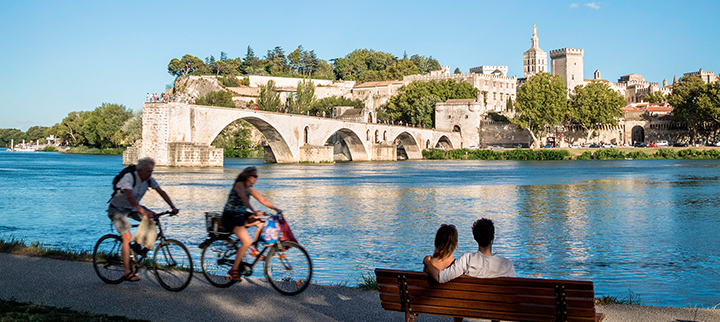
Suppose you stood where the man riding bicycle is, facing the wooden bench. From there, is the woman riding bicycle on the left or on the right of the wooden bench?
left

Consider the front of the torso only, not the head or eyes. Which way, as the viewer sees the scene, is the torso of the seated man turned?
away from the camera

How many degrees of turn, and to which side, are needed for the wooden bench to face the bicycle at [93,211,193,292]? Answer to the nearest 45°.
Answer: approximately 45° to its left

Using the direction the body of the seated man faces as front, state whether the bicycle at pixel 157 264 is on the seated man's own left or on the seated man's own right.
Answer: on the seated man's own left

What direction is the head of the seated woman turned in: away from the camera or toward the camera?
away from the camera

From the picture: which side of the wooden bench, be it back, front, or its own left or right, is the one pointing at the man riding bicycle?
left

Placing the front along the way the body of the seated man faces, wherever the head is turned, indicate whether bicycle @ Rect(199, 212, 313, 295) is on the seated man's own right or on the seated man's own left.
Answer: on the seated man's own left

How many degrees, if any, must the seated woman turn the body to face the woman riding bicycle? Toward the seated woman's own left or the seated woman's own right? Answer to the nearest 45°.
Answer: approximately 45° to the seated woman's own left

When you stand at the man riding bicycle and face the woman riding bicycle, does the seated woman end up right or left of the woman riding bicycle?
right

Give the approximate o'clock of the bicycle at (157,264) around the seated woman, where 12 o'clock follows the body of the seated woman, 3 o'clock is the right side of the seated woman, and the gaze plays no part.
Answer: The bicycle is roughly at 10 o'clock from the seated woman.

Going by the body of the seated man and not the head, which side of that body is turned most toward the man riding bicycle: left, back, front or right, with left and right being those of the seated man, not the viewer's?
left

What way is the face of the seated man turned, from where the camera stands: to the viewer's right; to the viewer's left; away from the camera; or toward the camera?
away from the camera

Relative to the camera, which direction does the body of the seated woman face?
away from the camera

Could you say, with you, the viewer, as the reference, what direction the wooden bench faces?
facing away from the viewer
